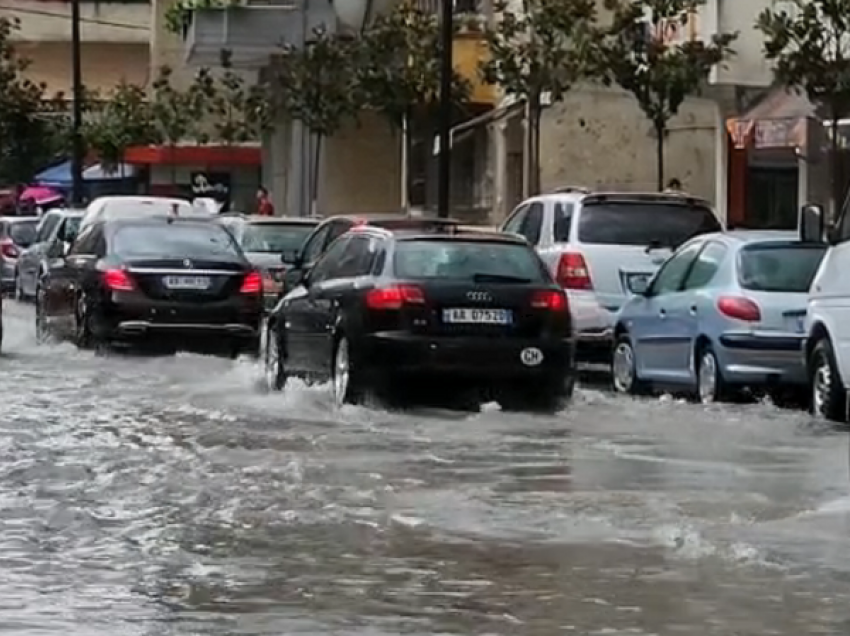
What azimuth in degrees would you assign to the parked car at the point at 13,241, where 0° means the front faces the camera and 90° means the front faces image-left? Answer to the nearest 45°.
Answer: approximately 135°

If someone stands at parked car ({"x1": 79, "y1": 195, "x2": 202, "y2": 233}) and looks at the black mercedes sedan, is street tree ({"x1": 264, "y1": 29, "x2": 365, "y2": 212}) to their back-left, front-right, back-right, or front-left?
back-left

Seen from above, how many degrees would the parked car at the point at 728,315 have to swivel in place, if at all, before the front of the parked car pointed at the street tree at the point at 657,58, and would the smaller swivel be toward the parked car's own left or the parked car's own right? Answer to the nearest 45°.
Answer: approximately 45° to the parked car's own right

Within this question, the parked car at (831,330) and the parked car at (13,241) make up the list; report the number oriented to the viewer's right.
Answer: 0

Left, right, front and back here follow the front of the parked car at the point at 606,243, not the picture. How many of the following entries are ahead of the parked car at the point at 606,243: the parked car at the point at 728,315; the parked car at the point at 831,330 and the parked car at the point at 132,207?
1

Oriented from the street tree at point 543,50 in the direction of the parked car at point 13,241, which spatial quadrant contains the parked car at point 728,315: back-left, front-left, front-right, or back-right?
back-left

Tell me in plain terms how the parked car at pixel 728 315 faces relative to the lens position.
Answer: facing away from the viewer and to the left of the viewer

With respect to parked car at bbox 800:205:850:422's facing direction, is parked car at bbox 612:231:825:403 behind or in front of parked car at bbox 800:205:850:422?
in front

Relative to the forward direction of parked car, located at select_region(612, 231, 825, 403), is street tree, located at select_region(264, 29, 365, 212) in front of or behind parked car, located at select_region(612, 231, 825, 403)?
in front

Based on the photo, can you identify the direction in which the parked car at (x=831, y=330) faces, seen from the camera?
facing away from the viewer and to the left of the viewer

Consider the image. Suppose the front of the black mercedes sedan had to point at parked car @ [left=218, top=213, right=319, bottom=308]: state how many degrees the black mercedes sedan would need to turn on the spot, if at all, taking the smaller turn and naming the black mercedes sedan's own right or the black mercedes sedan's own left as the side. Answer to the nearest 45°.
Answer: approximately 45° to the black mercedes sedan's own right

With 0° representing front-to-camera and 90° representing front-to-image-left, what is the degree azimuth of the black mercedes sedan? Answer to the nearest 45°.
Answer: approximately 135°

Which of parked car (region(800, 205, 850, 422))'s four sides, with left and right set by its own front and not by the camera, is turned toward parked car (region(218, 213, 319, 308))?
front
